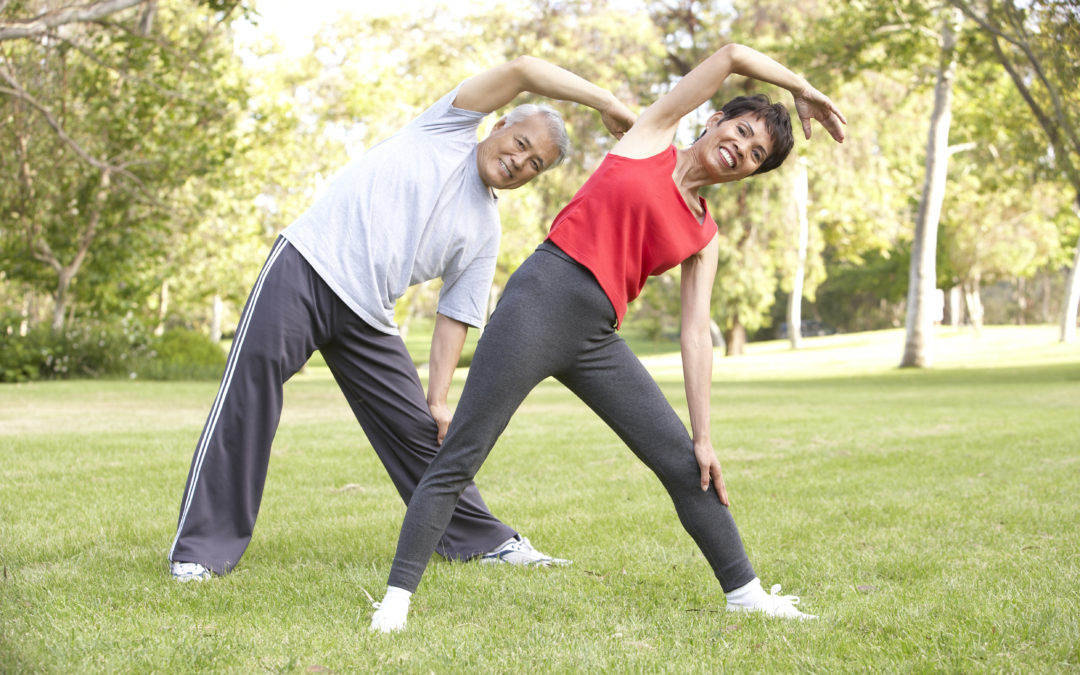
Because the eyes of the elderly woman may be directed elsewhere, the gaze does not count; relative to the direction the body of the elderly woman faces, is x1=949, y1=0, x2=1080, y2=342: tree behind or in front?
behind

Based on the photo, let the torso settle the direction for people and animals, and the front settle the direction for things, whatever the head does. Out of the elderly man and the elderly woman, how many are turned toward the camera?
2

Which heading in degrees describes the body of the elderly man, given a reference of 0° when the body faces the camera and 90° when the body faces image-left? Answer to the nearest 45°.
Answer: approximately 0°

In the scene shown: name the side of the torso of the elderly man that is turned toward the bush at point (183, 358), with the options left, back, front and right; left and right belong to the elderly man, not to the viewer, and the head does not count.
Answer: back

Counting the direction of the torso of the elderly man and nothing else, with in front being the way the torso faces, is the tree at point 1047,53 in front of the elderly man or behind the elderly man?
behind

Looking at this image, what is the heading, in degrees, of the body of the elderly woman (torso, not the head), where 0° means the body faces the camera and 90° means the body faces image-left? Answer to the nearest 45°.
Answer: approximately 0°

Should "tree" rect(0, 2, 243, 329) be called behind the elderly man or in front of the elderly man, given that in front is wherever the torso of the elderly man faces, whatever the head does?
behind
